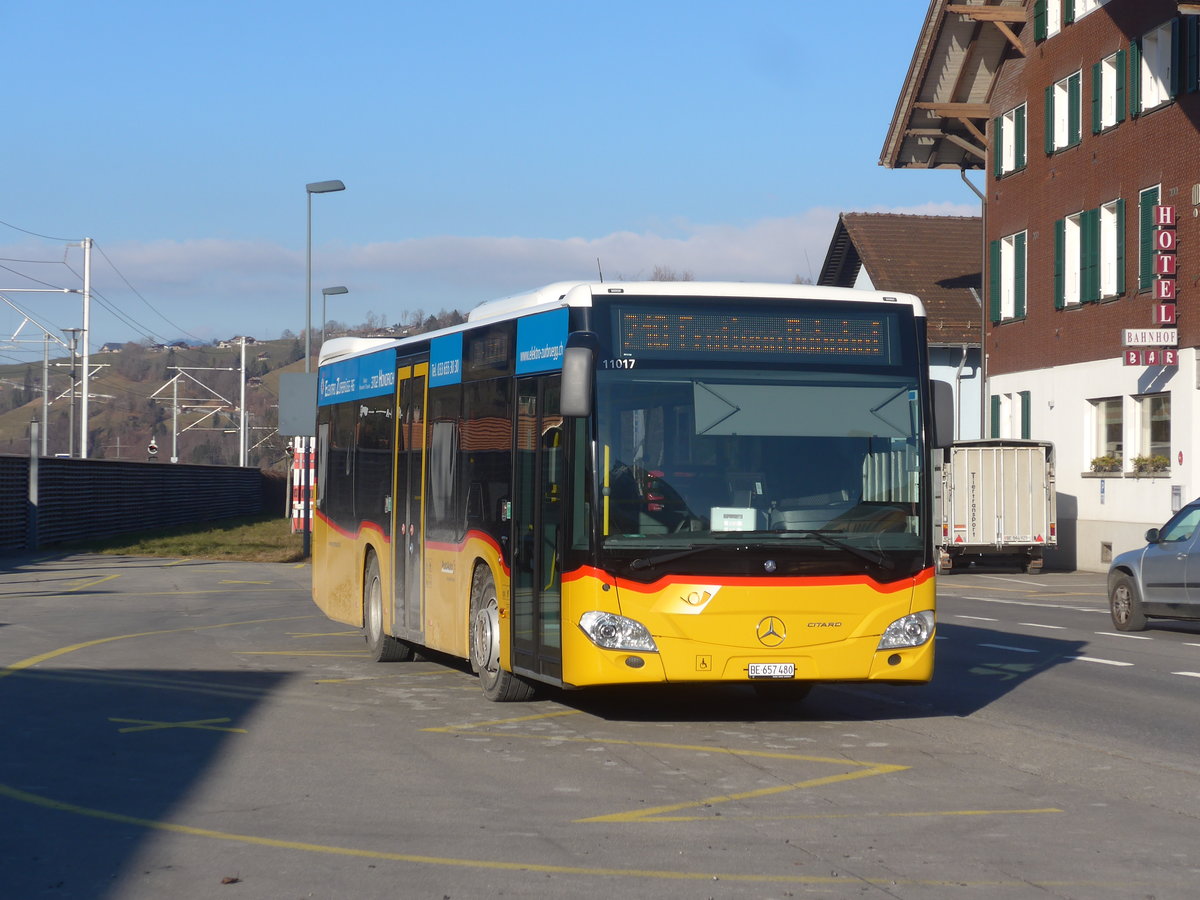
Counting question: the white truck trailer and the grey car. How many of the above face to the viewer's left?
1

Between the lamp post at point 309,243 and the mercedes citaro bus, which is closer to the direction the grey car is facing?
the lamp post

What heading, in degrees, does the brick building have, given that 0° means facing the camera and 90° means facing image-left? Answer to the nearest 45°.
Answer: approximately 45°

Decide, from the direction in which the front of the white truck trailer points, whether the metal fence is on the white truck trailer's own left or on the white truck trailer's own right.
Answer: on the white truck trailer's own left

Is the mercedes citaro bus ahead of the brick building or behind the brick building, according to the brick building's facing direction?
ahead

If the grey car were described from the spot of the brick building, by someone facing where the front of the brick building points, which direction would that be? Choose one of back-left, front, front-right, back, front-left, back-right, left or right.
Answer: front-left

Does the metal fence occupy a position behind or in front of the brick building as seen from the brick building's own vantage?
in front

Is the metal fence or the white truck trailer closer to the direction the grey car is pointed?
the metal fence

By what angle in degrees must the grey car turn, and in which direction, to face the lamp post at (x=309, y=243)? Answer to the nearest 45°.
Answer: approximately 45° to its right

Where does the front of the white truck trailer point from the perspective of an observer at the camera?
facing away from the viewer

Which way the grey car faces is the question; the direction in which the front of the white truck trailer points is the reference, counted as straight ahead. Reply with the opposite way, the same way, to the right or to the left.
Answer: to the left

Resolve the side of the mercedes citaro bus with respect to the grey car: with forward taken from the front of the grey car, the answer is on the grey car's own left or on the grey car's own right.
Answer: on the grey car's own left

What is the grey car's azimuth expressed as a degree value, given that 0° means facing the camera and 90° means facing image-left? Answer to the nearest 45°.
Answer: approximately 90°

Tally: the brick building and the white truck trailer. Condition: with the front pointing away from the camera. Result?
1
